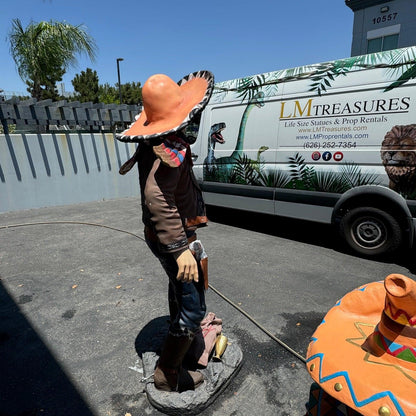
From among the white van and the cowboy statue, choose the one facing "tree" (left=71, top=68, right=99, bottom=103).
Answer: the white van

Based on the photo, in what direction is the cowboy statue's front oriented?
to the viewer's right

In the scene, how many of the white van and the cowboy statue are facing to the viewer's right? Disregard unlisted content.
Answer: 1

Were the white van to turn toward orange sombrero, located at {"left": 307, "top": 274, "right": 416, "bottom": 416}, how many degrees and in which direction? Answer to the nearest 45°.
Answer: approximately 135° to its left

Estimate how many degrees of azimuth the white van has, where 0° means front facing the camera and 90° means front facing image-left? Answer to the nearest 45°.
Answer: approximately 135°

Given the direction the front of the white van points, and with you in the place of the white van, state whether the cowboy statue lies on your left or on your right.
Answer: on your left
